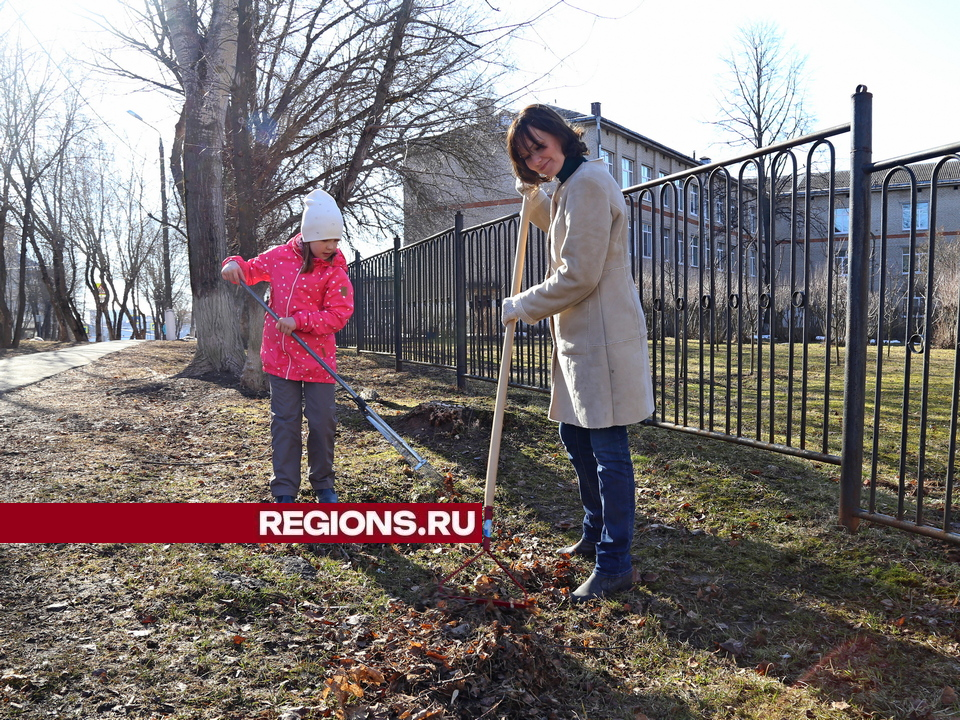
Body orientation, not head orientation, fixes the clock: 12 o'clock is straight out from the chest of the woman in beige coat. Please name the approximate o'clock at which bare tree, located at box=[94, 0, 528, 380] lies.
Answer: The bare tree is roughly at 2 o'clock from the woman in beige coat.

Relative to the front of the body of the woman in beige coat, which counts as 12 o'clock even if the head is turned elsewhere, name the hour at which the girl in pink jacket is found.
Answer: The girl in pink jacket is roughly at 1 o'clock from the woman in beige coat.

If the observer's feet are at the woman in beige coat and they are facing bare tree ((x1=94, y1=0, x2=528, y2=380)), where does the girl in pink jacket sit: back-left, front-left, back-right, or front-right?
front-left

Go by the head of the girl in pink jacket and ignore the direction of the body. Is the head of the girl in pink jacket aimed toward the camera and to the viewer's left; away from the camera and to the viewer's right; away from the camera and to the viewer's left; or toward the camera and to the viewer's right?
toward the camera and to the viewer's right

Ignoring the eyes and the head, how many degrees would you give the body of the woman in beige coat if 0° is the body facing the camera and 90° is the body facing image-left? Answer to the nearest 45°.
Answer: approximately 90°

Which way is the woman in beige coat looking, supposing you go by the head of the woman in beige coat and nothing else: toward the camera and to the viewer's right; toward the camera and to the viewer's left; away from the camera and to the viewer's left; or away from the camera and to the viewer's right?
toward the camera and to the viewer's left
